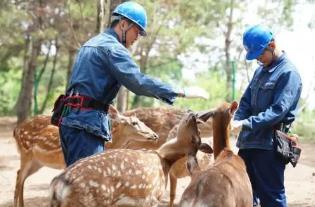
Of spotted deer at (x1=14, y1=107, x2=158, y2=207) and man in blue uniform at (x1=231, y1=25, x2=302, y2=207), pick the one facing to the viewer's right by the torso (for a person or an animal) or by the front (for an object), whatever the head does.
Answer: the spotted deer

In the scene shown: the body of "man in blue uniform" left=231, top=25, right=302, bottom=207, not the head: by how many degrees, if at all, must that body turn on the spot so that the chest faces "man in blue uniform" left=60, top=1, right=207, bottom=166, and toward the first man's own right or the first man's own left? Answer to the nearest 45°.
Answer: approximately 45° to the first man's own right

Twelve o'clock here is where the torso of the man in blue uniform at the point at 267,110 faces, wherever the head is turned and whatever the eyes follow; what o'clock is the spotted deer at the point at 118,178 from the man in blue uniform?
The spotted deer is roughly at 12 o'clock from the man in blue uniform.

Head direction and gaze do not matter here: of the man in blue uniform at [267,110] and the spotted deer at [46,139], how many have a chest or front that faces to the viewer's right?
1

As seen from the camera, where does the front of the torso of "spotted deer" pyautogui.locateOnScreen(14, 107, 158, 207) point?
to the viewer's right

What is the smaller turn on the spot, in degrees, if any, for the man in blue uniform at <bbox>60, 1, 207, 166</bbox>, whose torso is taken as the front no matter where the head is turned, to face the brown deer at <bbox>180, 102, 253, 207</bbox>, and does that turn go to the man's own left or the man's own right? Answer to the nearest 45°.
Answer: approximately 90° to the man's own right

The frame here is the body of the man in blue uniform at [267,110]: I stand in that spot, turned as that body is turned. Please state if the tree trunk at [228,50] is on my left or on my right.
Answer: on my right

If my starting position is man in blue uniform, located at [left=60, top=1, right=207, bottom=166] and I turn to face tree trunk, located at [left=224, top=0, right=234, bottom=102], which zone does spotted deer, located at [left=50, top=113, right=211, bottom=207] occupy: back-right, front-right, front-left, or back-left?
back-right

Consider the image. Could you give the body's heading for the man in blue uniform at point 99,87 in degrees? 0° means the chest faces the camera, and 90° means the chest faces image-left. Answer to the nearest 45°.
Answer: approximately 225°

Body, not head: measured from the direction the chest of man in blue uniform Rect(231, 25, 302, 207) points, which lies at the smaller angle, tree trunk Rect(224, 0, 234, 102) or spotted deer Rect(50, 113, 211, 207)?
the spotted deer

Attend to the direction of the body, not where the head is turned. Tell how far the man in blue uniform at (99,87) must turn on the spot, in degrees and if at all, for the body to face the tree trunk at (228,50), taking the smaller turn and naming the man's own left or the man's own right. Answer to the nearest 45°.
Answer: approximately 45° to the man's own left
